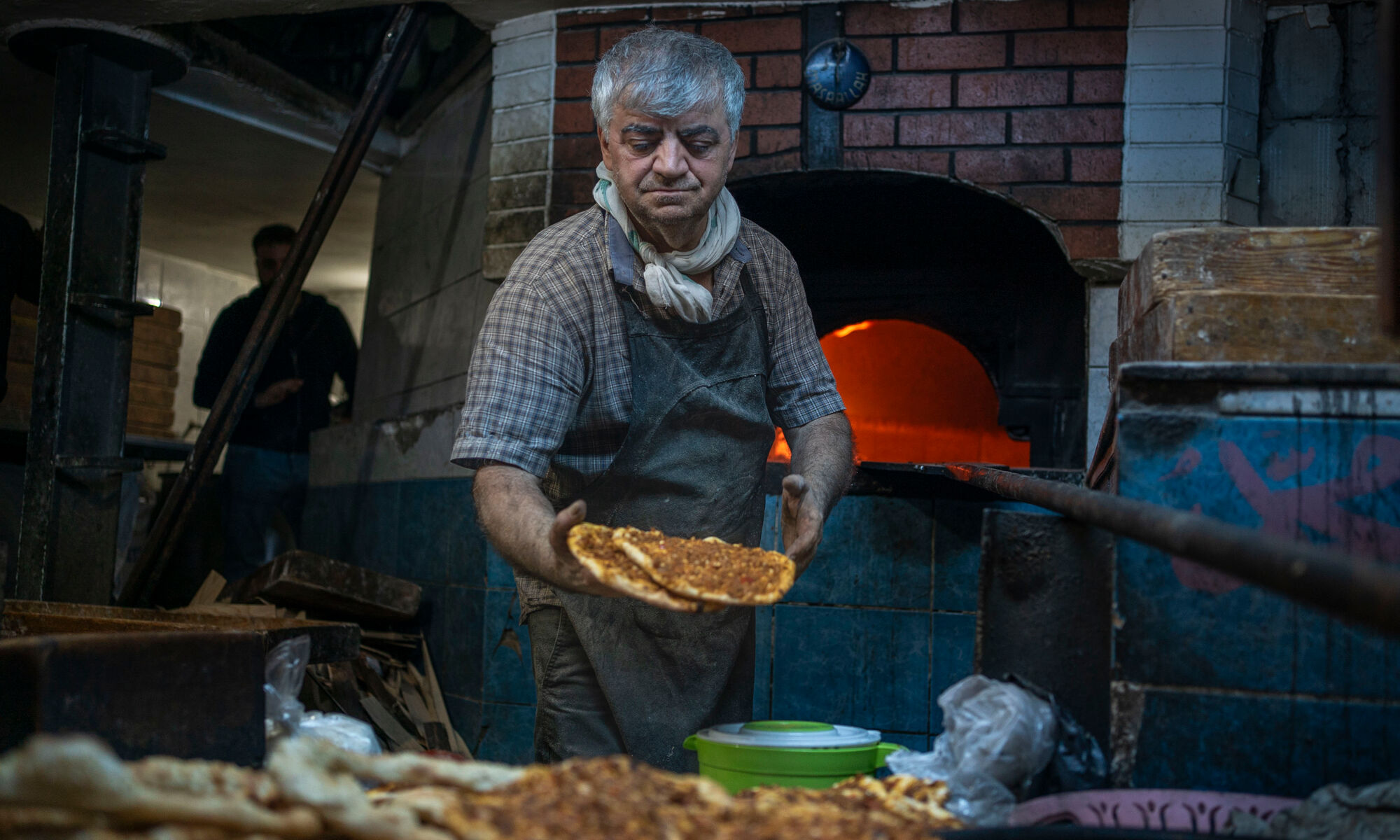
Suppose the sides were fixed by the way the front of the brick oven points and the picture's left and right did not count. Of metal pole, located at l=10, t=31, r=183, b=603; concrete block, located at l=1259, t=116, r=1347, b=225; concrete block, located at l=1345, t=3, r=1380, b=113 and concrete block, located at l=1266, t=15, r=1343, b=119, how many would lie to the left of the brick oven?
3

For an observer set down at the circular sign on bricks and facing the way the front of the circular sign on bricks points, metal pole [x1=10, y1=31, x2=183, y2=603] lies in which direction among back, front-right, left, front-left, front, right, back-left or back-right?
right

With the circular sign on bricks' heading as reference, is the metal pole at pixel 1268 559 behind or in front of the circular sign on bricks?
in front

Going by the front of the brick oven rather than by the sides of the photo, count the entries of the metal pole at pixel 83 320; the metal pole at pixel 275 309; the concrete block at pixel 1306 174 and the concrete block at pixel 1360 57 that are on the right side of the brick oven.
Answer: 2

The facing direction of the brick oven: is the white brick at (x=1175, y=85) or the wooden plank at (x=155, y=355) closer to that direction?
the white brick

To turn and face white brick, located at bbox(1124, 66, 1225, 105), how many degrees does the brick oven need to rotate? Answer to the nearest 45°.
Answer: approximately 90° to its left

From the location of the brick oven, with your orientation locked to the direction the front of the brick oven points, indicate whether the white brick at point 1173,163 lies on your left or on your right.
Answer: on your left

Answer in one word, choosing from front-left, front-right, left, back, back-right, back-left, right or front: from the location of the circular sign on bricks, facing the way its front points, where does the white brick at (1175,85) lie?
left

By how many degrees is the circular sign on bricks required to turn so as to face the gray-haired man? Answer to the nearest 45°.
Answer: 0° — it already faces them

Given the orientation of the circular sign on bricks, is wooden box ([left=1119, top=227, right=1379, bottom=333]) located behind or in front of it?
in front

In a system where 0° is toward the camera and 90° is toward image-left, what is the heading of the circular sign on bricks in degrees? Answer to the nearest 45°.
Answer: approximately 0°

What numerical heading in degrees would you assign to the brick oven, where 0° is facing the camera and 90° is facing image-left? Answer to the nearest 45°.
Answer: approximately 0°

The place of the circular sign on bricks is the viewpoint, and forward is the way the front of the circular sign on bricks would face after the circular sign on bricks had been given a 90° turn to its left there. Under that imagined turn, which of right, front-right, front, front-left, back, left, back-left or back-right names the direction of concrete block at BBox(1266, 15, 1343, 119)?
front
